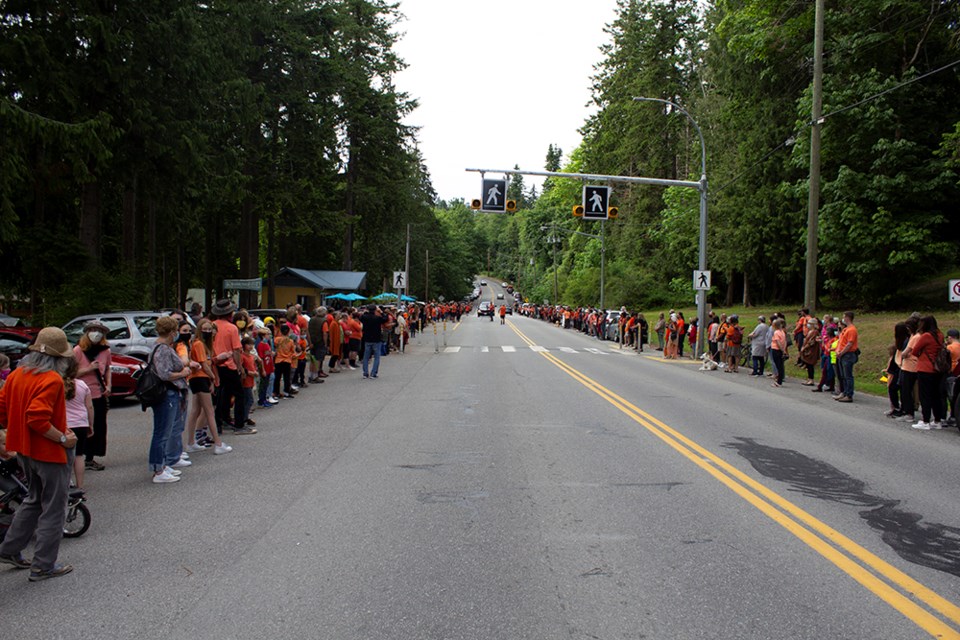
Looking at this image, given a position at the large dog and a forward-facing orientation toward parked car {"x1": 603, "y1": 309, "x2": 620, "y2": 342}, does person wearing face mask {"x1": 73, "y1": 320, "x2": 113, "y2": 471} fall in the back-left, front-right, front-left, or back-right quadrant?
back-left

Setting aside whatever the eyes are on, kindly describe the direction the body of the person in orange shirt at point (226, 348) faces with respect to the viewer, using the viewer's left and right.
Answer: facing away from the viewer and to the right of the viewer

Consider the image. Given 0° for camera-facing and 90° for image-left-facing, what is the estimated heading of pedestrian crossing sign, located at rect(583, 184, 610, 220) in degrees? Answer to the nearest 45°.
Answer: approximately 0°

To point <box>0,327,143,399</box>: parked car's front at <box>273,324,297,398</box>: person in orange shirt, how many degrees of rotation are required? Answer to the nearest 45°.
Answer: approximately 45° to its left

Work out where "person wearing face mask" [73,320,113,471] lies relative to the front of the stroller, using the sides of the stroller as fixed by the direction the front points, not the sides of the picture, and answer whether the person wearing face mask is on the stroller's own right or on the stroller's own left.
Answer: on the stroller's own left

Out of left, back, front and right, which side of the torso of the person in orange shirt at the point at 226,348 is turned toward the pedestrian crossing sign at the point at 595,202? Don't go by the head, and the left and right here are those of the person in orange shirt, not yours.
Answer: front

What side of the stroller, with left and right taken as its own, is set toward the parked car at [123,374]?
left

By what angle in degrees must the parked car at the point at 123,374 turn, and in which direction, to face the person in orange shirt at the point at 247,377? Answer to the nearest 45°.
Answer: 0° — it already faces them

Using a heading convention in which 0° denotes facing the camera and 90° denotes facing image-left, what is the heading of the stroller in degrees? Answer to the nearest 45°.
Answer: approximately 270°

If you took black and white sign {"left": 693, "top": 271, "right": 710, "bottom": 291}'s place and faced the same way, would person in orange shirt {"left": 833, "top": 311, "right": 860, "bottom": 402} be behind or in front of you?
in front

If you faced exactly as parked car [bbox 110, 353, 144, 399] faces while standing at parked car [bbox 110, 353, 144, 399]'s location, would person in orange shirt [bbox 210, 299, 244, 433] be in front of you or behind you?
in front

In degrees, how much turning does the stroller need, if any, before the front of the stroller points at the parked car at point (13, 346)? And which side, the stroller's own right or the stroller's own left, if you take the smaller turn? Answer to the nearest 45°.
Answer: approximately 90° to the stroller's own left

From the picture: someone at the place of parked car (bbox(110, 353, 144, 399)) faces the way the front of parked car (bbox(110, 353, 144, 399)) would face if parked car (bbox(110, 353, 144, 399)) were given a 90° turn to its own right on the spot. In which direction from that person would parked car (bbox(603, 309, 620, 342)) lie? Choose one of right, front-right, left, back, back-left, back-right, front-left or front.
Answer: back

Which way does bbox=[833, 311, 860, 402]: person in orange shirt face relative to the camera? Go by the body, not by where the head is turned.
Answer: to the viewer's left
